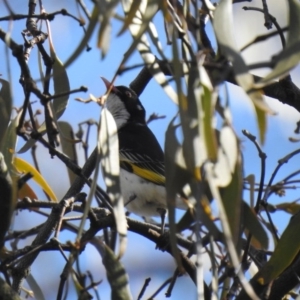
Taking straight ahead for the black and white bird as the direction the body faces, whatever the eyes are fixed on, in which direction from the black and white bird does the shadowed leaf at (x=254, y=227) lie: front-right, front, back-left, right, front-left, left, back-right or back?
back

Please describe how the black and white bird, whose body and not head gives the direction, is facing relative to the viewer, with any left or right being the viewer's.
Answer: facing to the left of the viewer

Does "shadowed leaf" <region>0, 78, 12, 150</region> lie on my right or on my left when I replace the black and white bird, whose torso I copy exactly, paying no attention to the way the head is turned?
on my left

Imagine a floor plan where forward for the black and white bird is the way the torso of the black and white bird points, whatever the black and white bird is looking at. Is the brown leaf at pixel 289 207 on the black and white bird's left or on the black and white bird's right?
on the black and white bird's left
